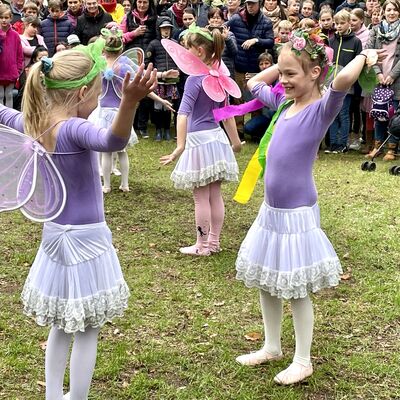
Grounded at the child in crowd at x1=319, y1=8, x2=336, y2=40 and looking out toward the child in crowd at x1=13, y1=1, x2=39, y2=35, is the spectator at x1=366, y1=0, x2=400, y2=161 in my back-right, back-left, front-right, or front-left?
back-left

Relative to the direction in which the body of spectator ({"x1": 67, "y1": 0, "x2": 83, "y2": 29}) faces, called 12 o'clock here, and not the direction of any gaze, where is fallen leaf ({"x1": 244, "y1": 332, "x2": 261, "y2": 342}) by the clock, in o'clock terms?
The fallen leaf is roughly at 12 o'clock from the spectator.

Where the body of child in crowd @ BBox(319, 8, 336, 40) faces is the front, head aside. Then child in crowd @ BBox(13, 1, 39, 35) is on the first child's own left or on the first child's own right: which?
on the first child's own right

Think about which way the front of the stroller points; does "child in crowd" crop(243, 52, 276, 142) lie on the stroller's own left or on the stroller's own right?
on the stroller's own right

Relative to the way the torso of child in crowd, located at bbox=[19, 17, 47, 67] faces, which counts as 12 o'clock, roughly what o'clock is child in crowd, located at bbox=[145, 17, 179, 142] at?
child in crowd, located at bbox=[145, 17, 179, 142] is roughly at 11 o'clock from child in crowd, located at bbox=[19, 17, 47, 67].

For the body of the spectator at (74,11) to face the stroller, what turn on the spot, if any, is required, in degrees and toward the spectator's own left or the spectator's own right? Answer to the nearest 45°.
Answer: approximately 45° to the spectator's own left

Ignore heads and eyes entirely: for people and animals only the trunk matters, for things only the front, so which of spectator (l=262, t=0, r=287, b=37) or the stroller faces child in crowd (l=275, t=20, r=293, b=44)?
the spectator

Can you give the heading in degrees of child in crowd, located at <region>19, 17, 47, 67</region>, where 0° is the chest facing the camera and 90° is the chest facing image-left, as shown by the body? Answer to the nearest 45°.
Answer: approximately 315°

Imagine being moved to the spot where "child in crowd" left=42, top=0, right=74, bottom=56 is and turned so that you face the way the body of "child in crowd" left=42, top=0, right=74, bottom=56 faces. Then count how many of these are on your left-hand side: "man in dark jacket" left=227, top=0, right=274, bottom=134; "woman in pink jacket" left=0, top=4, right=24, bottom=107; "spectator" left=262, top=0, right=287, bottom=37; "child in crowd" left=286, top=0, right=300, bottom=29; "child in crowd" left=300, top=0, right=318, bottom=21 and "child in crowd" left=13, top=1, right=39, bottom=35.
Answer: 4

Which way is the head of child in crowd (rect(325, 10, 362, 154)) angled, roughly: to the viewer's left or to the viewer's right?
to the viewer's left

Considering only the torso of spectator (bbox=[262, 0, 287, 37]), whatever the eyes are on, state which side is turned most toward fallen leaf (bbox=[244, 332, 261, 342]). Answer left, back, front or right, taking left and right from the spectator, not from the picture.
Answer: front

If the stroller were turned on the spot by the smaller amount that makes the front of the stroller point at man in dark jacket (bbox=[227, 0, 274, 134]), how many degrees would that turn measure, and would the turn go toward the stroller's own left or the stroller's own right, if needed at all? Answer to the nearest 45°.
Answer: approximately 90° to the stroller's own right

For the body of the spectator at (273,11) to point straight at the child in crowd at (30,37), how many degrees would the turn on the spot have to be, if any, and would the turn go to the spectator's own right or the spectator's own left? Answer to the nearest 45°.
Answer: approximately 45° to the spectator's own right

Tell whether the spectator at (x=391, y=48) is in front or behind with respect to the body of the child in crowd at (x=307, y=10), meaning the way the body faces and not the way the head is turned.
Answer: in front

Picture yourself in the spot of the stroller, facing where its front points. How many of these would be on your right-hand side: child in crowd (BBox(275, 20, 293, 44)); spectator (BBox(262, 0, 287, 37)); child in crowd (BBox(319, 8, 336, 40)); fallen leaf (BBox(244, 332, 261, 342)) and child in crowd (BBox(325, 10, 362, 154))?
4

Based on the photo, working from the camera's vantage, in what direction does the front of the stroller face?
facing the viewer and to the left of the viewer
